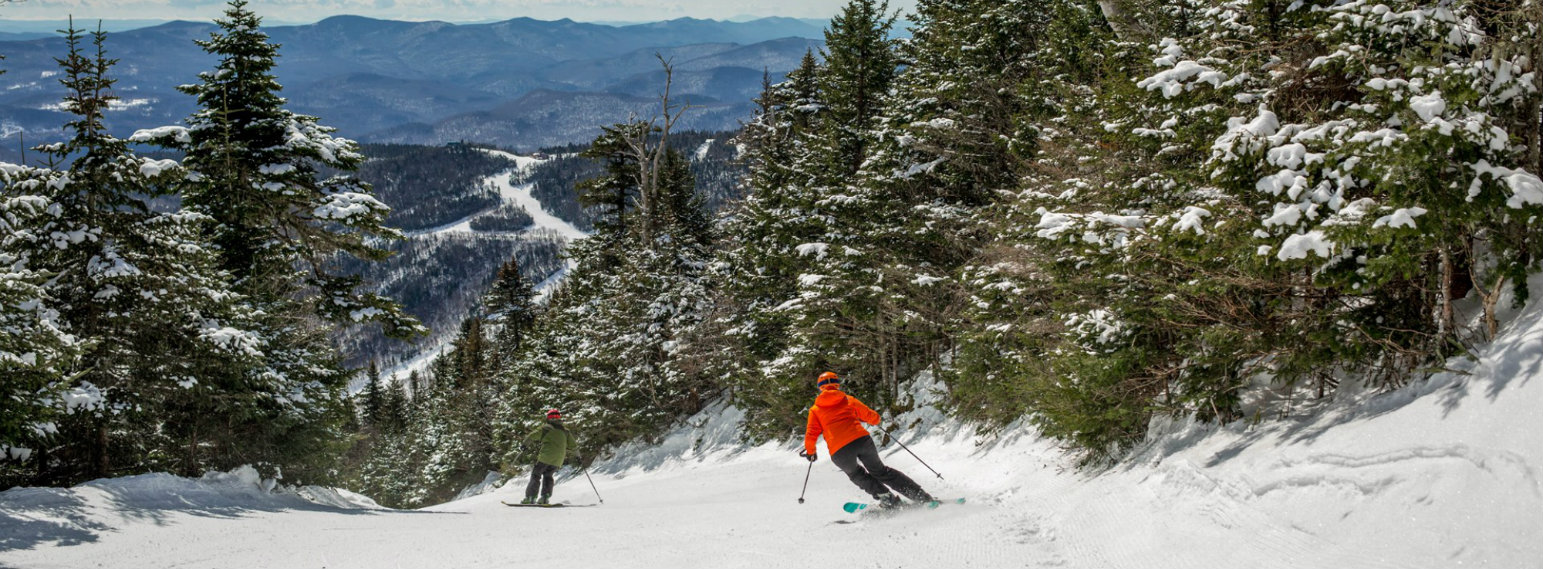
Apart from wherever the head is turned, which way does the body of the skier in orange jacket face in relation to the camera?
away from the camera

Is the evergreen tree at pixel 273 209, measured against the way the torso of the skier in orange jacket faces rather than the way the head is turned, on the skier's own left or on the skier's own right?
on the skier's own left

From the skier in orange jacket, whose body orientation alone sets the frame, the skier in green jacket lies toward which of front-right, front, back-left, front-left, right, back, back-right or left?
front-left

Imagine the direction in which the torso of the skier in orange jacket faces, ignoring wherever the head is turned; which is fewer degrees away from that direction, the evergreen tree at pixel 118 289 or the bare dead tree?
the bare dead tree

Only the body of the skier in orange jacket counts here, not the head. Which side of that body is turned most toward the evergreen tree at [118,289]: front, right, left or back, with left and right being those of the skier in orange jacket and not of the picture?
left

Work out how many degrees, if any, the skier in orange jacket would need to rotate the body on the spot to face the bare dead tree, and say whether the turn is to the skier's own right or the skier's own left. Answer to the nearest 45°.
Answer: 0° — they already face it
